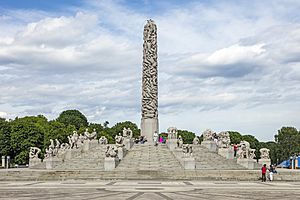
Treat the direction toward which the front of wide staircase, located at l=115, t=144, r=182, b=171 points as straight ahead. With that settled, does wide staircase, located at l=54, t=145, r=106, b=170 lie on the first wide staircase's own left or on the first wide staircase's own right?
on the first wide staircase's own right

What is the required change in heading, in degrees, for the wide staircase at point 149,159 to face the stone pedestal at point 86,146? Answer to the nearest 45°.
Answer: approximately 135° to its right

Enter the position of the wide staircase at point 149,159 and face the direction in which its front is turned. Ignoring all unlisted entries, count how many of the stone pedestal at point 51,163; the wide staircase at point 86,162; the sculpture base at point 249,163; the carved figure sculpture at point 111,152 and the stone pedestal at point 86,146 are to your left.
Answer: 1

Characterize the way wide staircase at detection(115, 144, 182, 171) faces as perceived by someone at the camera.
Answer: facing the viewer

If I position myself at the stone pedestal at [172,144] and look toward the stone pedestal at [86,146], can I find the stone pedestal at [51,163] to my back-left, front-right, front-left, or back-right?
front-left

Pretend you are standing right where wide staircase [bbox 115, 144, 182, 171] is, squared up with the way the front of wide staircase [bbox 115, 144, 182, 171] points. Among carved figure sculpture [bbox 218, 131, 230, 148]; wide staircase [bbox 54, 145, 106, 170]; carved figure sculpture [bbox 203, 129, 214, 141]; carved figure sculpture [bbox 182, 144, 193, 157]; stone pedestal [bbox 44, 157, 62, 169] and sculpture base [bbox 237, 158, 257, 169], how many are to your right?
2

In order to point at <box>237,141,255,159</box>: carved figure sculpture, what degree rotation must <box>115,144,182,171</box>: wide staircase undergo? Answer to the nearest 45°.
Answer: approximately 90° to its left

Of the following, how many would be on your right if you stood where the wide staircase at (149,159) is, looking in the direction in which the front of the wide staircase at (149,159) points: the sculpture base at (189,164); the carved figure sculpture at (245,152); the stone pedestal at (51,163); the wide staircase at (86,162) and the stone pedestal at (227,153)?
2

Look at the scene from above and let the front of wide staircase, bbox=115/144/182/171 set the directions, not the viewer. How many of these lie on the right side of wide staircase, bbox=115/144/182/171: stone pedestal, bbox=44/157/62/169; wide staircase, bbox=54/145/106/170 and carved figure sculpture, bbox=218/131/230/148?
2

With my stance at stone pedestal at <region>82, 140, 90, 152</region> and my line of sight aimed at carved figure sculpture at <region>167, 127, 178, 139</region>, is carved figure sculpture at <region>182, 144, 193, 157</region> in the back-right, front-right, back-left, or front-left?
front-right

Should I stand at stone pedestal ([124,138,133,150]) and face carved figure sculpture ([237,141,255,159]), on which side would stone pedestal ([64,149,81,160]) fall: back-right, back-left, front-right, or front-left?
back-right

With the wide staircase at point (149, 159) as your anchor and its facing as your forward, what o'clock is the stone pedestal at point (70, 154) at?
The stone pedestal is roughly at 4 o'clock from the wide staircase.

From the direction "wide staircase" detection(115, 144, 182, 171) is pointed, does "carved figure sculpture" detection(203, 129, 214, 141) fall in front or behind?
behind

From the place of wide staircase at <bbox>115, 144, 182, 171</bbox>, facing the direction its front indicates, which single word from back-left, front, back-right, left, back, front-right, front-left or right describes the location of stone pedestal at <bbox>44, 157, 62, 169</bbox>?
right

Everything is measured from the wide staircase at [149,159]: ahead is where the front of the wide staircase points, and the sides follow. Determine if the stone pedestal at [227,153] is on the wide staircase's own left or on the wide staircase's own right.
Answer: on the wide staircase's own left

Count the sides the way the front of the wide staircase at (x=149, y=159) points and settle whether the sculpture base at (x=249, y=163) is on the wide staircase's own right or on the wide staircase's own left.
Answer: on the wide staircase's own left
